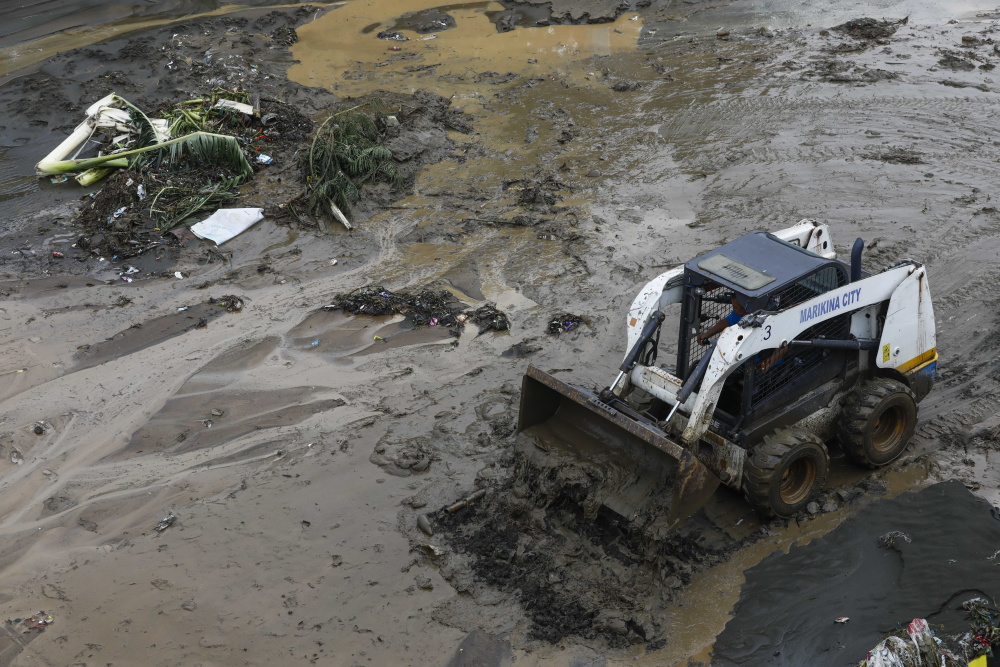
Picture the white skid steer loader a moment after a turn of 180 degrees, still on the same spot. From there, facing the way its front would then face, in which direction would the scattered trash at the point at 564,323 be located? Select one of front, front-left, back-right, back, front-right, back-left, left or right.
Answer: left

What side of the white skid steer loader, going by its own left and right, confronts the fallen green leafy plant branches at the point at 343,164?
right

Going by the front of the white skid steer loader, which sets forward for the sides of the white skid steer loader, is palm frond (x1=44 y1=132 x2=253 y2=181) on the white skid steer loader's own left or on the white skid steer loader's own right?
on the white skid steer loader's own right

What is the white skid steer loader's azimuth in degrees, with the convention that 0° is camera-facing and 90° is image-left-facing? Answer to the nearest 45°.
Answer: approximately 45°

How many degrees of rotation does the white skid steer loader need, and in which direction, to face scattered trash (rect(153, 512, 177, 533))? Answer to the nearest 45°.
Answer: approximately 45° to its right

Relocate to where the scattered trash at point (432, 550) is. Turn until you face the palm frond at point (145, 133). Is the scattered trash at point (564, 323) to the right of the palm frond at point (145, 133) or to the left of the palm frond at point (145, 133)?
right

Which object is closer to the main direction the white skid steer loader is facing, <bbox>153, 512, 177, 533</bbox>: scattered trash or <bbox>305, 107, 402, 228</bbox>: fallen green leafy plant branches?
the scattered trash

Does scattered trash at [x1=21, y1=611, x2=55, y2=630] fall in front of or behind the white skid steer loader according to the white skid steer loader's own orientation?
in front

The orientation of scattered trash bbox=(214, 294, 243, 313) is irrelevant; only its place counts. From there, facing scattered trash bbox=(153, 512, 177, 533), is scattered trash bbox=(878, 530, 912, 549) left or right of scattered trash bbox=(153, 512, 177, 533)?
left

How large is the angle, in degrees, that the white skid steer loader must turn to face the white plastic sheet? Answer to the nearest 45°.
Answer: approximately 90° to its right

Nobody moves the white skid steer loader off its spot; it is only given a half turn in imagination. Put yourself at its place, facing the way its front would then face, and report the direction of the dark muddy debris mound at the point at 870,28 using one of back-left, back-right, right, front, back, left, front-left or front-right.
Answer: front-left
